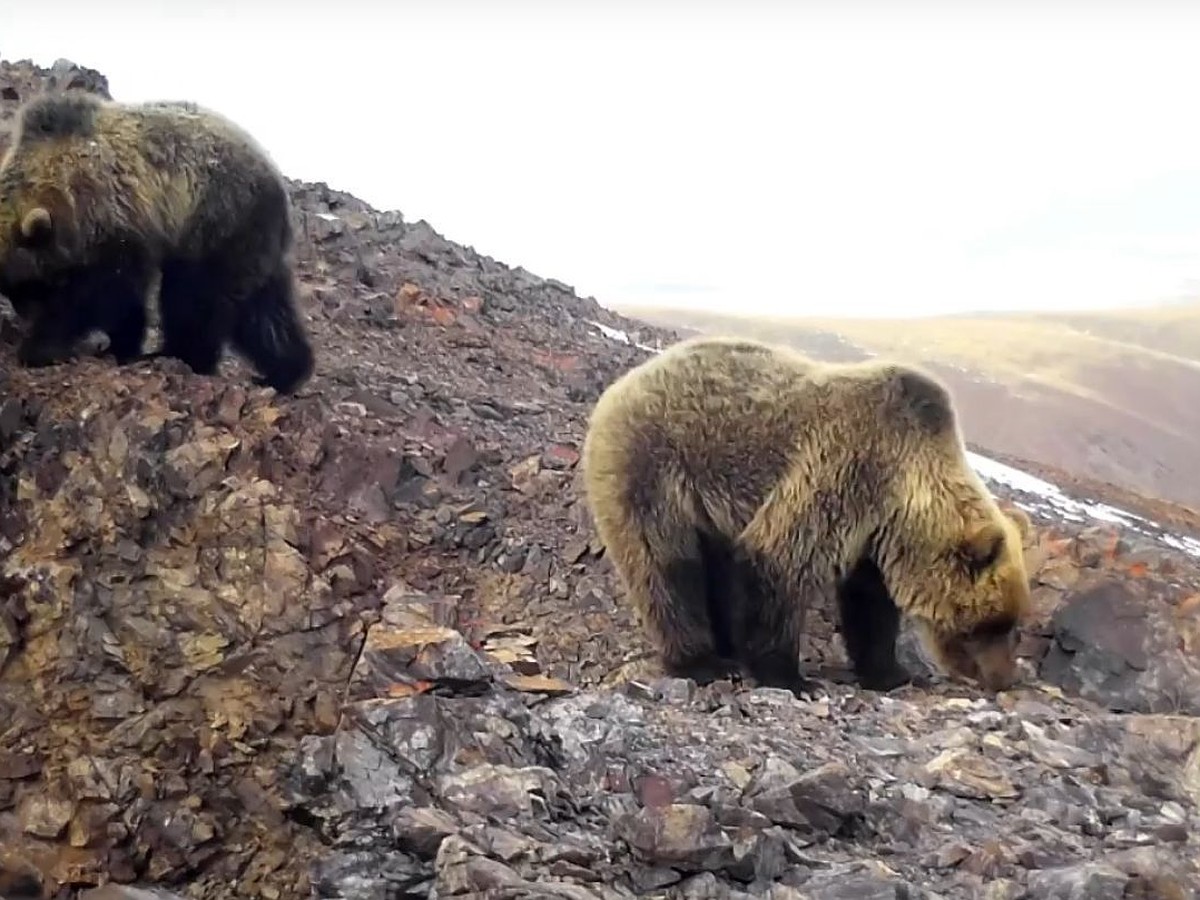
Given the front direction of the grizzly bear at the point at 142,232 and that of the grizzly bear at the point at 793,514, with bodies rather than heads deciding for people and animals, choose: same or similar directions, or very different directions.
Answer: very different directions

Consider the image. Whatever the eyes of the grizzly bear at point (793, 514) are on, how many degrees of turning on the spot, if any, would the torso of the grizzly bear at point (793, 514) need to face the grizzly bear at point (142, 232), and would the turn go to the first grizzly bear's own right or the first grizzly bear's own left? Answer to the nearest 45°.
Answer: approximately 180°

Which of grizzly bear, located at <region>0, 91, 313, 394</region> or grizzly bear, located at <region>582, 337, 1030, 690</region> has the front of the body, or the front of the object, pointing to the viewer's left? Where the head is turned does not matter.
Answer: grizzly bear, located at <region>0, 91, 313, 394</region>

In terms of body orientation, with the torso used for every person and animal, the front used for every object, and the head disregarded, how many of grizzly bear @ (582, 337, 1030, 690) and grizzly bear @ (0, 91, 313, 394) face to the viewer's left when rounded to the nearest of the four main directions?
1

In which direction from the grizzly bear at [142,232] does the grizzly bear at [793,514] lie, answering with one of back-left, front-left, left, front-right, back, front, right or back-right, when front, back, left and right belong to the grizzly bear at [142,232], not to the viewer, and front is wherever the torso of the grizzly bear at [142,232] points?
back-left

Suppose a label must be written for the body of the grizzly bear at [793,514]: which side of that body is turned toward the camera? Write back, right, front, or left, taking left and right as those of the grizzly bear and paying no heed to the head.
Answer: right

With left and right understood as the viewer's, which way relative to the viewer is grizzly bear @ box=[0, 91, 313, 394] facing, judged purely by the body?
facing to the left of the viewer
